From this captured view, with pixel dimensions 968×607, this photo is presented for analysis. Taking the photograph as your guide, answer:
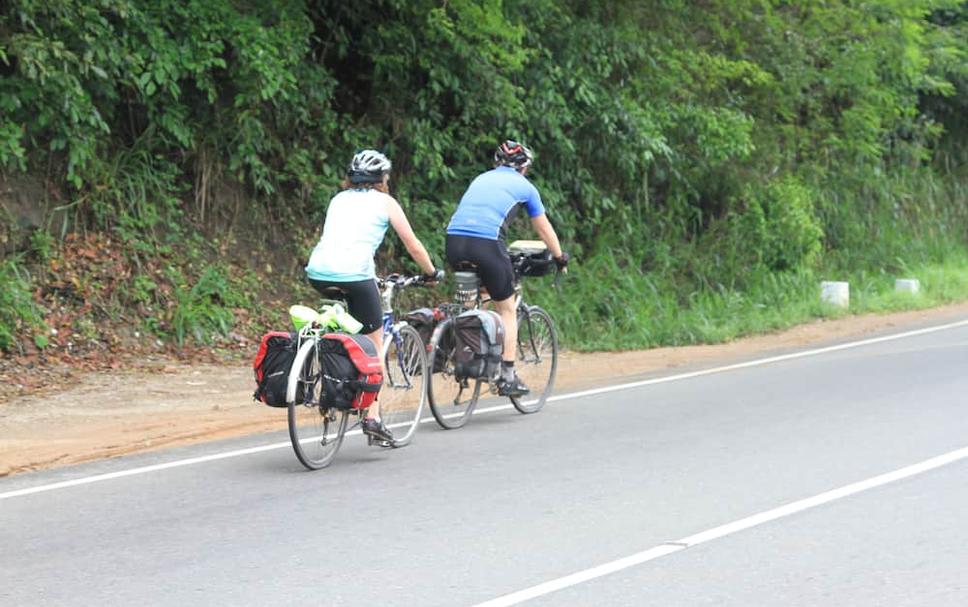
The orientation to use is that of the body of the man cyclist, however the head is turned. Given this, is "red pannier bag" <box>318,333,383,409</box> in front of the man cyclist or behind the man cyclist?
behind

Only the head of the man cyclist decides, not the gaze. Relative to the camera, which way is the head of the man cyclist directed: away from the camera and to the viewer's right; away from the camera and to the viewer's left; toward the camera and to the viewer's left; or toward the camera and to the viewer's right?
away from the camera and to the viewer's right

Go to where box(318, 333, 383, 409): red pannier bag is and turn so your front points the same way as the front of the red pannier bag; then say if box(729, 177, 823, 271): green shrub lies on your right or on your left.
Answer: on your left

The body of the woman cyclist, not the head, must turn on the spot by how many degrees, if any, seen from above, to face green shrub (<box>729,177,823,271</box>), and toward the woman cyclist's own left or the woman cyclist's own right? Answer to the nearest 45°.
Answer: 0° — they already face it

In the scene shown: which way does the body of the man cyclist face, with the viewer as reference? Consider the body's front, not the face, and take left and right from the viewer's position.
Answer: facing away from the viewer and to the right of the viewer

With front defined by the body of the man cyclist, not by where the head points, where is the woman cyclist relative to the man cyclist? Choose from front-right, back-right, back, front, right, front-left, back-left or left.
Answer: back
